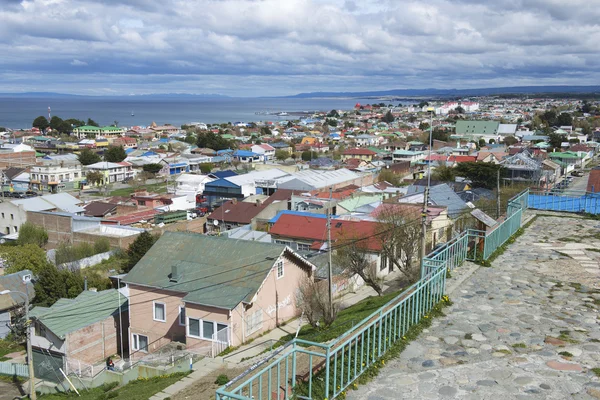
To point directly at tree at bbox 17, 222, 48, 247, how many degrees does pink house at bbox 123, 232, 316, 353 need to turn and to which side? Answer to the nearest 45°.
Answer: approximately 90° to its right

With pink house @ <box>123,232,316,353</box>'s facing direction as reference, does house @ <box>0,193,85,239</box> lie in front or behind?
behind

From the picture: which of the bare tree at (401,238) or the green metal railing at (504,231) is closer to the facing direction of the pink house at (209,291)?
the green metal railing

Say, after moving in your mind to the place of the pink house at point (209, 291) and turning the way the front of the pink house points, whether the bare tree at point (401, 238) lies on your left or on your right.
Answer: on your left

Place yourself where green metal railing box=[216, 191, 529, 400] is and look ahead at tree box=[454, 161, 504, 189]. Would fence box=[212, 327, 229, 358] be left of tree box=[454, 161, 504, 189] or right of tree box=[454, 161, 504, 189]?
left
